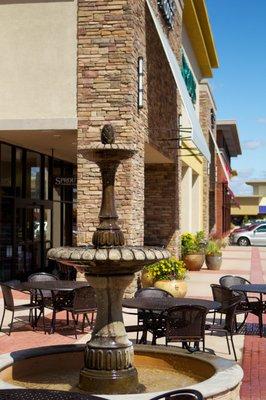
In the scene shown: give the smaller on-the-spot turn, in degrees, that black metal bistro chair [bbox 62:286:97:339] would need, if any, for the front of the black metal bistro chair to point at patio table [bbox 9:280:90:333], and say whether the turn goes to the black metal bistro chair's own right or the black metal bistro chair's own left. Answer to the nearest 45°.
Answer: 0° — it already faces it

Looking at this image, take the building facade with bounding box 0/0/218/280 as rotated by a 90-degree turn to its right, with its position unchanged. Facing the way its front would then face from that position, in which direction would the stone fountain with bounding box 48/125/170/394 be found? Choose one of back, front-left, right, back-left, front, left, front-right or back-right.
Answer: front-left

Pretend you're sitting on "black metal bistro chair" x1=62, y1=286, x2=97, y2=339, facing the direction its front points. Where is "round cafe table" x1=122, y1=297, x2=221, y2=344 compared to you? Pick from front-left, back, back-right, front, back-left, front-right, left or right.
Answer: back

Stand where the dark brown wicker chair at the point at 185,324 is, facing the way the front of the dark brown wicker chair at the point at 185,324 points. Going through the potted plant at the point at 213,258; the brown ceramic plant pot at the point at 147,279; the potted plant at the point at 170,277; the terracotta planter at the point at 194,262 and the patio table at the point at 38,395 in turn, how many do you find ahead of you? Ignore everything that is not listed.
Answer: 4

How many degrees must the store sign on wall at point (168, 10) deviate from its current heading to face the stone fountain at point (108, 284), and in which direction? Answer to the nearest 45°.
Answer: approximately 45° to its right

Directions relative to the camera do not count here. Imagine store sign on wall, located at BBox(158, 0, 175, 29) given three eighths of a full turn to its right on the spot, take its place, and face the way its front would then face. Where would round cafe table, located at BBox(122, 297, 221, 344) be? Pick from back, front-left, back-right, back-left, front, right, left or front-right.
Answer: left

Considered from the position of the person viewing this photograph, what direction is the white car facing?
facing to the left of the viewer

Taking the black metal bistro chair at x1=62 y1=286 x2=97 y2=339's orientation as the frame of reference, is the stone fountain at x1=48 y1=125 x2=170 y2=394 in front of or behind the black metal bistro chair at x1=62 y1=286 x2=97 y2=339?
behind

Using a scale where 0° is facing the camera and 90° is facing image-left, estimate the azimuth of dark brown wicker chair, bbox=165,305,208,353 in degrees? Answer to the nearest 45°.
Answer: approximately 180°

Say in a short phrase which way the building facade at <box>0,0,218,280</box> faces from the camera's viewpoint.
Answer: facing the viewer and to the right of the viewer

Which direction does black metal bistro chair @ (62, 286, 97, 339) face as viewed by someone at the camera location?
facing away from the viewer and to the left of the viewer
